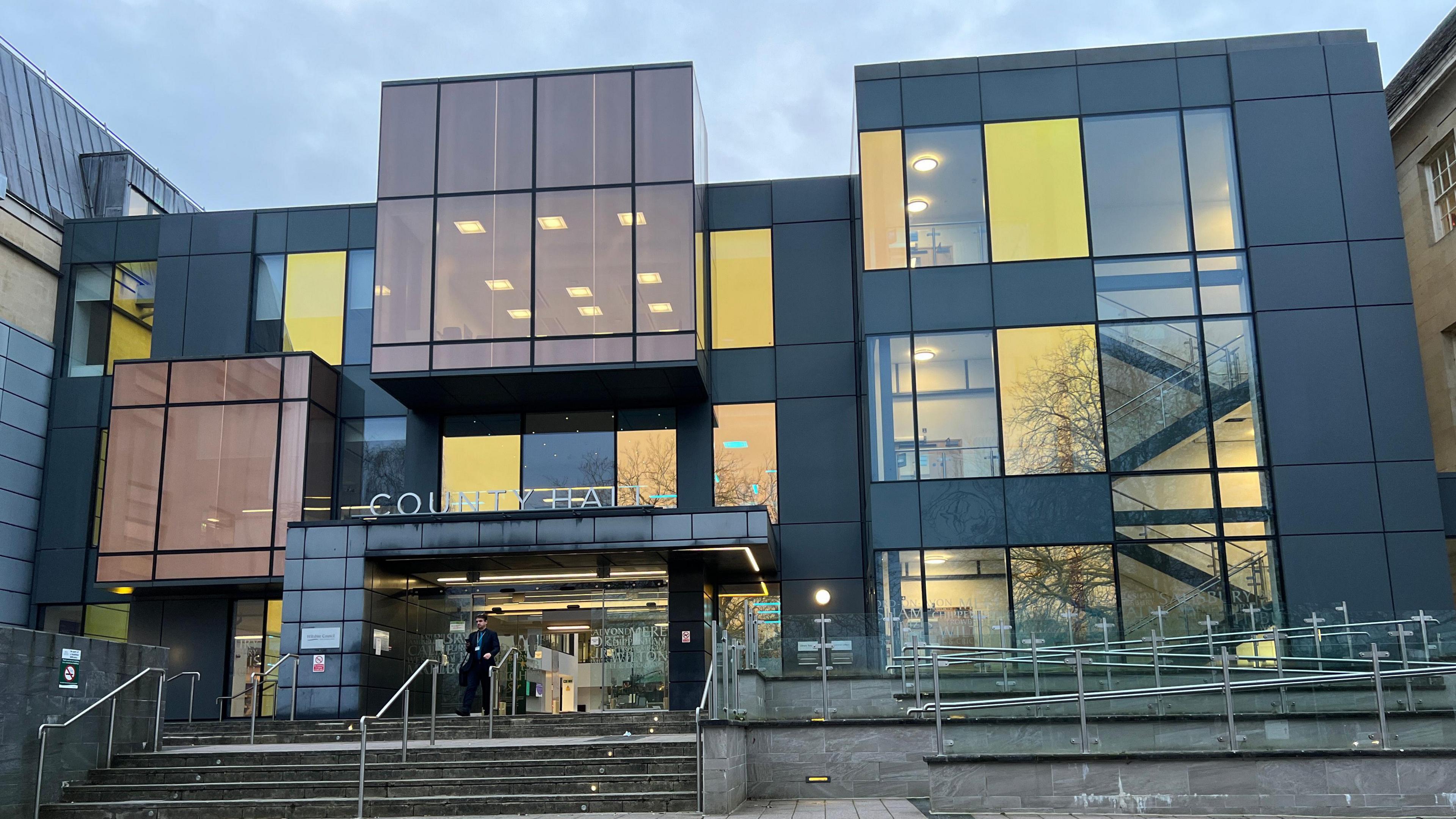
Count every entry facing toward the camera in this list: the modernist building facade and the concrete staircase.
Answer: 2

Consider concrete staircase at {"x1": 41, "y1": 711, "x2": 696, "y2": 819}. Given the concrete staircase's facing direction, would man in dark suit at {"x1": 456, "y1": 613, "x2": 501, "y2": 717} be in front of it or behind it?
behind

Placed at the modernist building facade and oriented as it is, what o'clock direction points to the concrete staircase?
The concrete staircase is roughly at 1 o'clock from the modernist building facade.

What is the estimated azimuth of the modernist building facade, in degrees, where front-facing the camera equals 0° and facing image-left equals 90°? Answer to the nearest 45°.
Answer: approximately 0°

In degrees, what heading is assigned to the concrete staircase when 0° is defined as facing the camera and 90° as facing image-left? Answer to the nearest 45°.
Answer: approximately 0°

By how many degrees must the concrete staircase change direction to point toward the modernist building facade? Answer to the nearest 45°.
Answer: approximately 135° to its left
